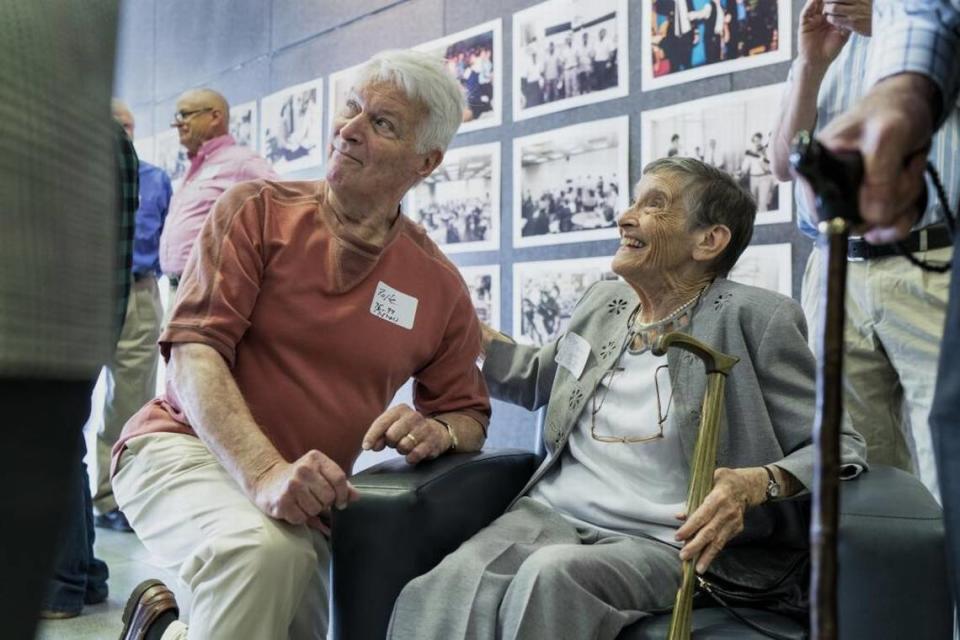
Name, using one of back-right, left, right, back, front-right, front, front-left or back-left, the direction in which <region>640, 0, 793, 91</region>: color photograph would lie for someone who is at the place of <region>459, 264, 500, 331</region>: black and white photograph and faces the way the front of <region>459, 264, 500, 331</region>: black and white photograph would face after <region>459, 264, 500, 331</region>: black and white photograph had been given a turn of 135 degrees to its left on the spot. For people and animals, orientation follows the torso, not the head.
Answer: front-right

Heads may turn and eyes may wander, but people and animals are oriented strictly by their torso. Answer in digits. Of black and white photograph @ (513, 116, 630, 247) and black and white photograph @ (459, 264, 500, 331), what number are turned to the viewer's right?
0

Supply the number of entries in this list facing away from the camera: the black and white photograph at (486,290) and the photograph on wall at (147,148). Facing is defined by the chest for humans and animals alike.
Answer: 0

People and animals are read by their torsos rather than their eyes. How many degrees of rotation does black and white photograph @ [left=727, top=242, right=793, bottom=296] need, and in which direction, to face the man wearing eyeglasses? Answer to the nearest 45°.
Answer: approximately 45° to its right

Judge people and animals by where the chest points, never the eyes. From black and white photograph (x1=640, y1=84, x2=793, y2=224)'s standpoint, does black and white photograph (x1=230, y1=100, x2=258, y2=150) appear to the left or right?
on its right

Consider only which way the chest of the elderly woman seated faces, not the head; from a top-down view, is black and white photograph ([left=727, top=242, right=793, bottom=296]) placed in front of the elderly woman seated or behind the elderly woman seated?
behind

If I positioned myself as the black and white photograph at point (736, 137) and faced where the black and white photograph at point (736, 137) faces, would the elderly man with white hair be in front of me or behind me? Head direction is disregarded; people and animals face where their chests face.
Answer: in front

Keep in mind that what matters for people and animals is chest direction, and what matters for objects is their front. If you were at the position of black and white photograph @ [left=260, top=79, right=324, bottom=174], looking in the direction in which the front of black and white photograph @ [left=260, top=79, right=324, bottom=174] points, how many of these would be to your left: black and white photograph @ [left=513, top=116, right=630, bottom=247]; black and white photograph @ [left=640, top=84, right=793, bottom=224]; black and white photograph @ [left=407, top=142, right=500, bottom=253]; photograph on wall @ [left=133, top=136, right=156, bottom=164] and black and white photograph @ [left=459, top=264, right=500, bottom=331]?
4

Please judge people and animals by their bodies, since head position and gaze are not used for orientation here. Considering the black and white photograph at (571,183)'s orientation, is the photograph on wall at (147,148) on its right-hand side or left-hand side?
on its right

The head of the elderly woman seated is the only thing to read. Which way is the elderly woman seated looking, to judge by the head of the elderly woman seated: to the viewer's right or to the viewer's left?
to the viewer's left
